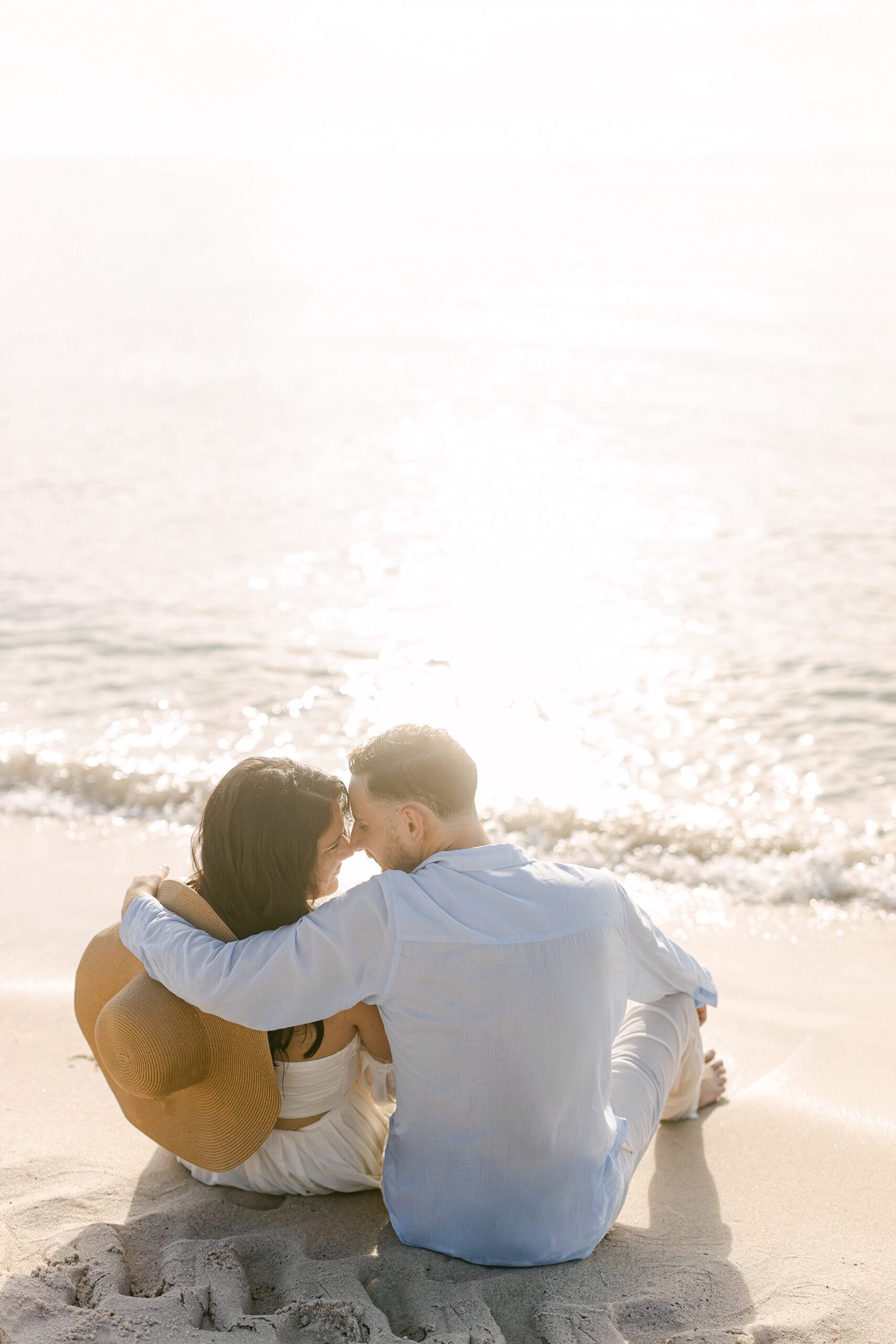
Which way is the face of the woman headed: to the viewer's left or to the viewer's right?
to the viewer's right

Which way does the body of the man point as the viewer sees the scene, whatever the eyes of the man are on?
away from the camera

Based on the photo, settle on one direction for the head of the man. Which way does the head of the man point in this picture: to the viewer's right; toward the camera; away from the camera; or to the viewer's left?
to the viewer's left

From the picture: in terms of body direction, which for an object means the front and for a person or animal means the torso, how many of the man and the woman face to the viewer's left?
0

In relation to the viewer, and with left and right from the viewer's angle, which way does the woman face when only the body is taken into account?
facing away from the viewer and to the right of the viewer
